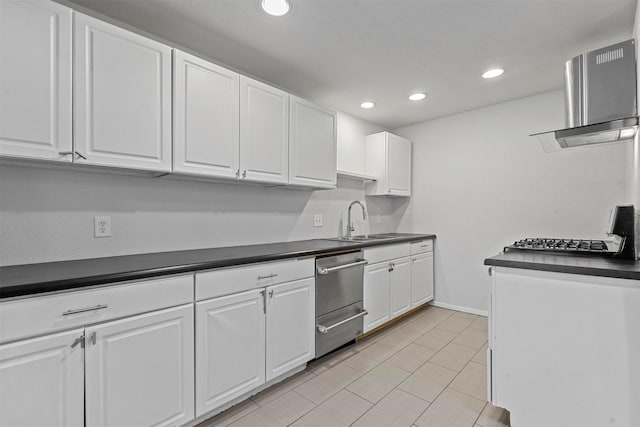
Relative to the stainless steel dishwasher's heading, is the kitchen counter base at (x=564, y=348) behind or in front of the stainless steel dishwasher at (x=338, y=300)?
in front

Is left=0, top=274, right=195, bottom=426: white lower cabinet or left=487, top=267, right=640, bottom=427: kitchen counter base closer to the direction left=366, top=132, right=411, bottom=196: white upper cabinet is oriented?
the kitchen counter base

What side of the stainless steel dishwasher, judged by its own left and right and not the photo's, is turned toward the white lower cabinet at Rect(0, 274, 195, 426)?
right

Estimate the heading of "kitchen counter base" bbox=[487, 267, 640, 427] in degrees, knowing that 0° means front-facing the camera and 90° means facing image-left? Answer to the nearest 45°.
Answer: approximately 90°

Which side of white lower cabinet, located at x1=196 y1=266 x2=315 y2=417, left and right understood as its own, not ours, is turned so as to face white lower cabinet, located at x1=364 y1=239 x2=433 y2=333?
left

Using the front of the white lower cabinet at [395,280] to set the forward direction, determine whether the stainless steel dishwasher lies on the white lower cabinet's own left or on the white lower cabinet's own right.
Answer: on the white lower cabinet's own right

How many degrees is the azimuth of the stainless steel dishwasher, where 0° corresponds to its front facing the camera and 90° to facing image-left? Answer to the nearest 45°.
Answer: approximately 315°

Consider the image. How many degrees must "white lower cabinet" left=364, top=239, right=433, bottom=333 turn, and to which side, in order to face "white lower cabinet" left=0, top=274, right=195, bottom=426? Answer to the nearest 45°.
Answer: approximately 90° to its right

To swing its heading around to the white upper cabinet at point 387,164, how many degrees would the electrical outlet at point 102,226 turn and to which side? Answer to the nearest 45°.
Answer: approximately 90° to its left

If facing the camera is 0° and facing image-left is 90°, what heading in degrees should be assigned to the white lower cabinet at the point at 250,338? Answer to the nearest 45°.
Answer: approximately 315°

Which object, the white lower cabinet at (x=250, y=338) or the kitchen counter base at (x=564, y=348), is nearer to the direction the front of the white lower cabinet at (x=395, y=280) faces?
the kitchen counter base
